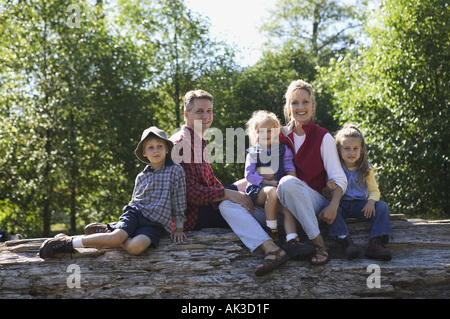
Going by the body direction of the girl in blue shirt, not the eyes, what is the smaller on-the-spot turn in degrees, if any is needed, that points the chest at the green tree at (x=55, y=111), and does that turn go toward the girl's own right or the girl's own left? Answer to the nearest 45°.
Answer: approximately 135° to the girl's own right

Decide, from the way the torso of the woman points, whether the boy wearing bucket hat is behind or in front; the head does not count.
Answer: in front

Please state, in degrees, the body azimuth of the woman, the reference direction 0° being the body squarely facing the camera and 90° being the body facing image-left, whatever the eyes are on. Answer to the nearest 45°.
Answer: approximately 45°

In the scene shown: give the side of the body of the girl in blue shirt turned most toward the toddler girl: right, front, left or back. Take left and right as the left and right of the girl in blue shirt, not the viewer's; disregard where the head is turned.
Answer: right

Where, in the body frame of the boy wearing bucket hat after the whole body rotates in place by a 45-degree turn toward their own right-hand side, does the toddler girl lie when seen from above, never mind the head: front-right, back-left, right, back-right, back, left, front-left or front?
back

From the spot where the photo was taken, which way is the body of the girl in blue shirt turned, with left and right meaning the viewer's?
facing the viewer

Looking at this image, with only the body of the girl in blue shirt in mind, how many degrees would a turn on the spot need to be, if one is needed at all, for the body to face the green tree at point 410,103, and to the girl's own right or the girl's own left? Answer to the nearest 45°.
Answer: approximately 180°

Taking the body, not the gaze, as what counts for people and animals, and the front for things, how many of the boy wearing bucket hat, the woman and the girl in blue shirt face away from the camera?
0

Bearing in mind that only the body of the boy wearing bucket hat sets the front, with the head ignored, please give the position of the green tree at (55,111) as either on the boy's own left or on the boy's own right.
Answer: on the boy's own right

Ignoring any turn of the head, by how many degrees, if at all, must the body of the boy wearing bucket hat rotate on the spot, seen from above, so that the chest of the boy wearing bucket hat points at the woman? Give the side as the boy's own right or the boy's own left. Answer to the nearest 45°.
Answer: approximately 135° to the boy's own left

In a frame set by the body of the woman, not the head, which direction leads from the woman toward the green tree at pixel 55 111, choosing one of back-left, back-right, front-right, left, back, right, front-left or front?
right

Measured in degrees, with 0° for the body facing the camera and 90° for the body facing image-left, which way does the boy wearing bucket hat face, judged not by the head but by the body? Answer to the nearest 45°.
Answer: approximately 45°
